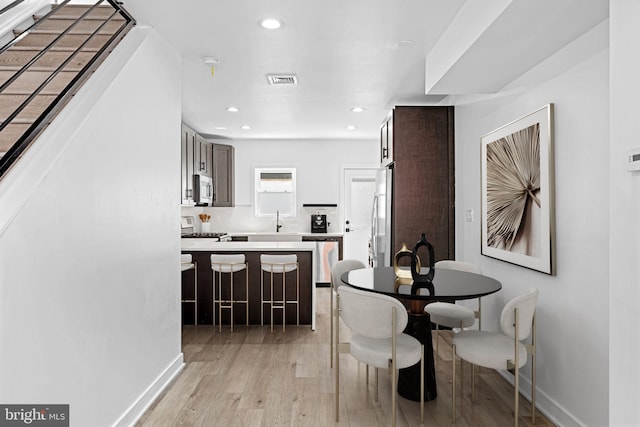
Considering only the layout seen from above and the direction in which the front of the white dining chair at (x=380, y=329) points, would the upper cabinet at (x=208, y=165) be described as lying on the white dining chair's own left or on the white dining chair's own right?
on the white dining chair's own left

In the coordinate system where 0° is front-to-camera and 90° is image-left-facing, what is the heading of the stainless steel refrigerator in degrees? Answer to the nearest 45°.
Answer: approximately 90°

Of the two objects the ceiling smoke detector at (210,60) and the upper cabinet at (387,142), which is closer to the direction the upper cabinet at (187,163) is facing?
the upper cabinet

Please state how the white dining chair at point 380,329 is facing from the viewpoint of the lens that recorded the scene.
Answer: facing away from the viewer and to the right of the viewer

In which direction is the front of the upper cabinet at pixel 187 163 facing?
to the viewer's right

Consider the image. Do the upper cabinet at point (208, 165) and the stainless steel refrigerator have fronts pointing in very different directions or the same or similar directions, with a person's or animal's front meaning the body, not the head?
very different directions

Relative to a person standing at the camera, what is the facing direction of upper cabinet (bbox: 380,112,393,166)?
facing to the left of the viewer
